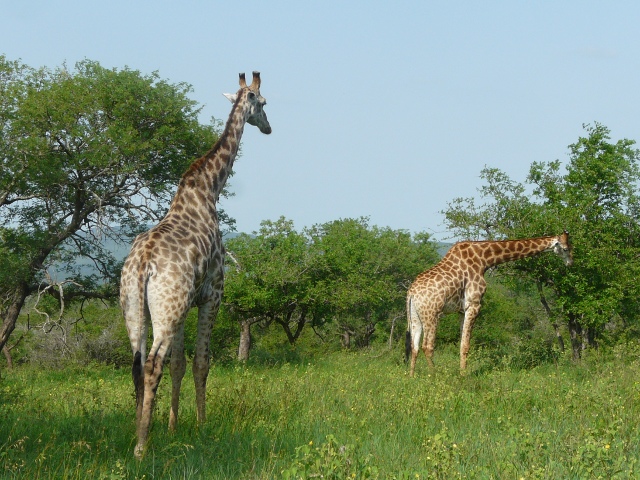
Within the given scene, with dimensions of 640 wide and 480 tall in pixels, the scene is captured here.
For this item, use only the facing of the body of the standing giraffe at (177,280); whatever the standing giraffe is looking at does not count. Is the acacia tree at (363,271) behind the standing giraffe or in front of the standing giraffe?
in front

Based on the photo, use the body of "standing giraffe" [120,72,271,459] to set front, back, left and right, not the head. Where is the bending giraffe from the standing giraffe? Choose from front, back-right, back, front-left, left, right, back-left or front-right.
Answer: front

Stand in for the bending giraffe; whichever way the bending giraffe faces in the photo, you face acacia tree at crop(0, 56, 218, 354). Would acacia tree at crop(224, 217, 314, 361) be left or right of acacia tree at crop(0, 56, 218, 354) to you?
right

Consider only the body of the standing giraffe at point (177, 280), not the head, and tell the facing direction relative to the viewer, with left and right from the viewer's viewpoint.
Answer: facing away from the viewer and to the right of the viewer

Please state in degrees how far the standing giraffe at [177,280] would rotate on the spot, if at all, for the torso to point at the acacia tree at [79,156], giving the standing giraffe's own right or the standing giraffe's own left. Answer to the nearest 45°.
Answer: approximately 45° to the standing giraffe's own left

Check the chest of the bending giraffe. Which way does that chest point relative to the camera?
to the viewer's right

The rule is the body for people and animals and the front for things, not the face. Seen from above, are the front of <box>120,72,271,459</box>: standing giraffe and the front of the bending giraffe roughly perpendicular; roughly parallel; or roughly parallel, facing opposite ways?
roughly perpendicular

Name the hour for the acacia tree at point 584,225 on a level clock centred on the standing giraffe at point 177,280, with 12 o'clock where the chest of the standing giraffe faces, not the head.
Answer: The acacia tree is roughly at 12 o'clock from the standing giraffe.

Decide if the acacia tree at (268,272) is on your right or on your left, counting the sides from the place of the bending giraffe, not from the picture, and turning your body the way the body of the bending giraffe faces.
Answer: on your left

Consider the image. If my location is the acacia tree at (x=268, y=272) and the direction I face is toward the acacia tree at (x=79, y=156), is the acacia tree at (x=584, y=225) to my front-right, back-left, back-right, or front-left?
back-left

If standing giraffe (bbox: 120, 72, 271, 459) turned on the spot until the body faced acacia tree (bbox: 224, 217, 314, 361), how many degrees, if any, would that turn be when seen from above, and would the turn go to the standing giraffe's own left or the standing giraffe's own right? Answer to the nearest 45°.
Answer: approximately 45° to the standing giraffe's own left
